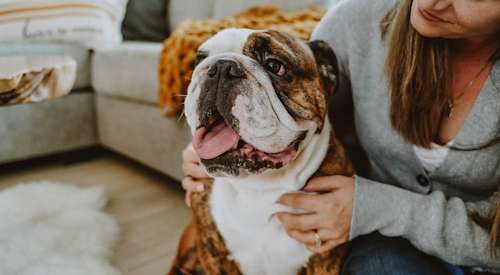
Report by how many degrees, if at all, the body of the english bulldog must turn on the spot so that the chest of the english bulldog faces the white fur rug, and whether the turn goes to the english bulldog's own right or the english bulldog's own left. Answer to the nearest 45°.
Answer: approximately 90° to the english bulldog's own right

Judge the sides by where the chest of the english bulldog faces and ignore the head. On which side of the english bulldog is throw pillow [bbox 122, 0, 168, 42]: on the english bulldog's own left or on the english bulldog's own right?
on the english bulldog's own right

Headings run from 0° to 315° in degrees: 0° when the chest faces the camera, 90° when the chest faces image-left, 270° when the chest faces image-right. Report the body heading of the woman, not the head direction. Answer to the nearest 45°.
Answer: approximately 45°

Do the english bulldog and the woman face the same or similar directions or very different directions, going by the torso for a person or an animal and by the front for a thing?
same or similar directions

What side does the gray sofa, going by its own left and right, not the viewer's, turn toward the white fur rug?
front

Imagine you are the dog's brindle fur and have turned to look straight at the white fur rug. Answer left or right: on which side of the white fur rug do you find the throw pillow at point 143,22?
right

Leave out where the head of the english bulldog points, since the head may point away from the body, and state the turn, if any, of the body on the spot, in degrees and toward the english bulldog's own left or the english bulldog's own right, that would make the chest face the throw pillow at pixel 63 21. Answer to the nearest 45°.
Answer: approximately 90° to the english bulldog's own right

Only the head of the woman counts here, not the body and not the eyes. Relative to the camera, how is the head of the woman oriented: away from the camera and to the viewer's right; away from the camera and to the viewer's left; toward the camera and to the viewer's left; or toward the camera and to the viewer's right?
toward the camera and to the viewer's left

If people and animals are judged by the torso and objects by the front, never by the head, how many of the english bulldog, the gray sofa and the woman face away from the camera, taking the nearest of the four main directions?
0

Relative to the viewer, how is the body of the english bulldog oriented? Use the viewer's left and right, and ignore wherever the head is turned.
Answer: facing the viewer and to the left of the viewer

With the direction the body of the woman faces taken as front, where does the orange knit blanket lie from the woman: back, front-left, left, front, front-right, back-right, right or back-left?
right

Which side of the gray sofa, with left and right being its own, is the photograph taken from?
front

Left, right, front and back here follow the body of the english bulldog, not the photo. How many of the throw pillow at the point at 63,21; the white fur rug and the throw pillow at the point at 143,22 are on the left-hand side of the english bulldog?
0
